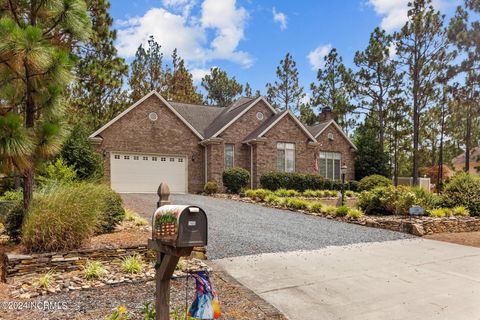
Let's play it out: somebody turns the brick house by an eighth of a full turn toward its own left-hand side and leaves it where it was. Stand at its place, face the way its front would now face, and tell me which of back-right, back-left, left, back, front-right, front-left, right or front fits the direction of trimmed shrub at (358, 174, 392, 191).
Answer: front

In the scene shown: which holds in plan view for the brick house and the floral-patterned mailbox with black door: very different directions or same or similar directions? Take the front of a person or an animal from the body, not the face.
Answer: same or similar directions

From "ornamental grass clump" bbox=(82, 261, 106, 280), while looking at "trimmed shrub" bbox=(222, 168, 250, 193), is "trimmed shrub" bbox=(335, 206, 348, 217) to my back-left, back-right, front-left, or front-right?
front-right

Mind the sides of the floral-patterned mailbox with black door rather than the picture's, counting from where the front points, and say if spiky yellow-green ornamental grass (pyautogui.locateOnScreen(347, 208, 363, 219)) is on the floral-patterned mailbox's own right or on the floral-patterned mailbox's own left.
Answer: on the floral-patterned mailbox's own left

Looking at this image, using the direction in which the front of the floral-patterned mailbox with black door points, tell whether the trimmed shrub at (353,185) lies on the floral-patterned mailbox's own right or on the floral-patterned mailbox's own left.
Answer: on the floral-patterned mailbox's own left

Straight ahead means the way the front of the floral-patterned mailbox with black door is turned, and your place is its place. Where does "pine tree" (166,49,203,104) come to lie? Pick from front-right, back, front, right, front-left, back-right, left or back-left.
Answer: back-left

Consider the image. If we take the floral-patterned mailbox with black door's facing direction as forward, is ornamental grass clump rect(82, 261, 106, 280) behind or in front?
behind

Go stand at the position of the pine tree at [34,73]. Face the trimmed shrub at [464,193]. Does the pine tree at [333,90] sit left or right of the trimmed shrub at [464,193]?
left

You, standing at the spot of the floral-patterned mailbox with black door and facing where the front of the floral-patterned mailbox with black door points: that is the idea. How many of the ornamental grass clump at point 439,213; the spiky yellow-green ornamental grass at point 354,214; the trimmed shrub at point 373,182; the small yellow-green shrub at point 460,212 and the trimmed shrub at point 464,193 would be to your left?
5

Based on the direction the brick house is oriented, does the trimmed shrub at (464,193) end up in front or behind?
in front

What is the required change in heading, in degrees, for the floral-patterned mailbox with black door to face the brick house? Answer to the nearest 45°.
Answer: approximately 135° to its left

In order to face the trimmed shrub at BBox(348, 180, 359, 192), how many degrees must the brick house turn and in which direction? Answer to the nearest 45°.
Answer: approximately 45° to its left

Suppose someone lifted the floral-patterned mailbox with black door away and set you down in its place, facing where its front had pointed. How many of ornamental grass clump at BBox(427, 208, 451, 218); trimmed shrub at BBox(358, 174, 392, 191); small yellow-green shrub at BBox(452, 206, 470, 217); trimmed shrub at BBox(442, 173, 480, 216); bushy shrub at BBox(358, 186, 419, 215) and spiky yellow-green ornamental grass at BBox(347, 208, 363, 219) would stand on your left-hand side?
6

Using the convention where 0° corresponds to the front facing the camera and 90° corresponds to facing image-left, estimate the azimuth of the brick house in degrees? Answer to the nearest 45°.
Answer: approximately 315°
